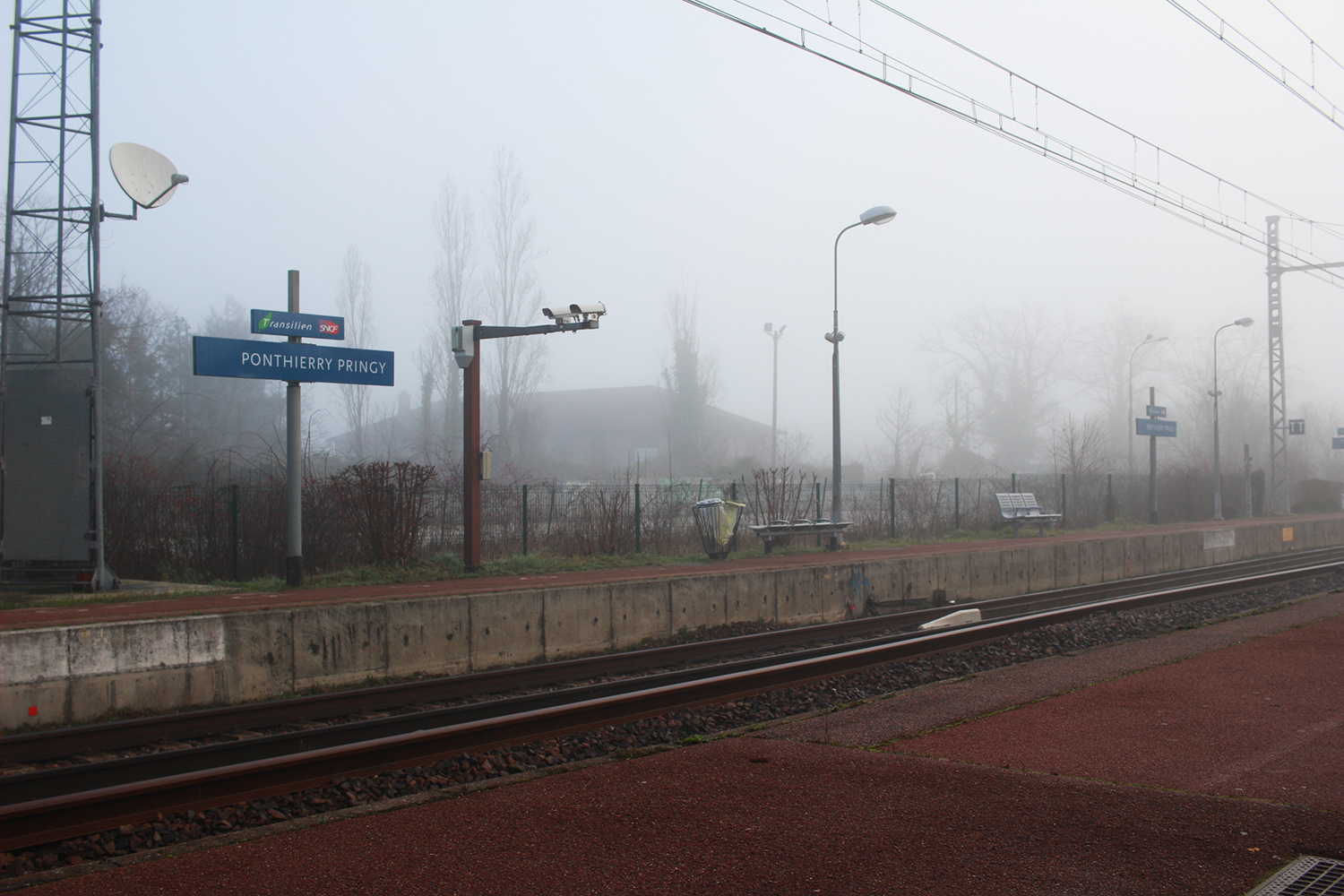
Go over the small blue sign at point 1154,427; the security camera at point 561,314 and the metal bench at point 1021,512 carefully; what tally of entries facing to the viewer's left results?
1

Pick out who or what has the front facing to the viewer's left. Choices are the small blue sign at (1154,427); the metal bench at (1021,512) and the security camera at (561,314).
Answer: the security camera

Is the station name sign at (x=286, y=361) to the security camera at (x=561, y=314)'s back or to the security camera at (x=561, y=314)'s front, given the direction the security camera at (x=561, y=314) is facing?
to the front

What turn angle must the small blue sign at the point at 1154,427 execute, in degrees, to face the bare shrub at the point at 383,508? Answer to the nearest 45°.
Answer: approximately 90° to its right

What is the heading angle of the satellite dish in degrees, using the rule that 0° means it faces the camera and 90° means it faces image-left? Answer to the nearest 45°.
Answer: approximately 315°

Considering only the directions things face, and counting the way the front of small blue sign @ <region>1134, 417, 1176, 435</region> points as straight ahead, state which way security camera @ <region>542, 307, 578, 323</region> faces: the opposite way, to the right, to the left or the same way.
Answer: to the right

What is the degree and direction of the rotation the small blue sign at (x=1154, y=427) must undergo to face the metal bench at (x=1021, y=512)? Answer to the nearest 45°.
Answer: approximately 45° to its right

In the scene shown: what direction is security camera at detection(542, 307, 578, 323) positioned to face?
to the viewer's left

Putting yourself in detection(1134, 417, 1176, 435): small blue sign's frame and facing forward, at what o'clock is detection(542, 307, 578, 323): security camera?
The security camera is roughly at 2 o'clock from the small blue sign.

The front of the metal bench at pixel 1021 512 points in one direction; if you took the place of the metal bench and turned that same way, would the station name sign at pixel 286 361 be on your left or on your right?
on your right

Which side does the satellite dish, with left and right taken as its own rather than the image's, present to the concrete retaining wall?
front

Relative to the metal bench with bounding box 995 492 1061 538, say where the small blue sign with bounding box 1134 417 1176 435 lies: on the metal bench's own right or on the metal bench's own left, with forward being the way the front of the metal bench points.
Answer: on the metal bench's own left

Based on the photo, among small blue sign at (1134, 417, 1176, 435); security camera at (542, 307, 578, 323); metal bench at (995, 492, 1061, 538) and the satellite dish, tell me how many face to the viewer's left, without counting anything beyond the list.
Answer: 1
